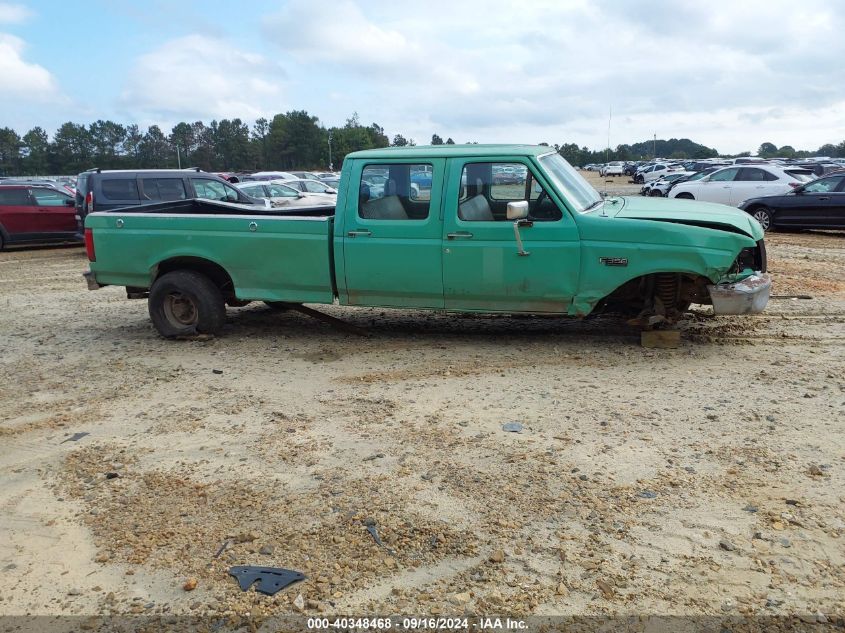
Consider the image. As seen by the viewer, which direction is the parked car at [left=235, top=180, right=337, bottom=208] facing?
to the viewer's right

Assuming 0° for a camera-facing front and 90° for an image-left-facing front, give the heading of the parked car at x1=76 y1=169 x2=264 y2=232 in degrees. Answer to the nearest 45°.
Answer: approximately 270°

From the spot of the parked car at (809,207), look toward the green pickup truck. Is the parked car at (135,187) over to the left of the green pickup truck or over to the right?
right

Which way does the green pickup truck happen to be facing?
to the viewer's right

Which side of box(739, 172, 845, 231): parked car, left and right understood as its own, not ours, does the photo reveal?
left

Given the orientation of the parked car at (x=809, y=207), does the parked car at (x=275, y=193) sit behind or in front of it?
in front

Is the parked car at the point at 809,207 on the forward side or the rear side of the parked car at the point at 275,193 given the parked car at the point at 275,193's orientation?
on the forward side

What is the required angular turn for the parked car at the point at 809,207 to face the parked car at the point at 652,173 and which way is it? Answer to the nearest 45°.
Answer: approximately 90° to its right

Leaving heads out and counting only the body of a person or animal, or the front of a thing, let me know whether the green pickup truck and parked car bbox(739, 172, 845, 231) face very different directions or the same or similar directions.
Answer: very different directions

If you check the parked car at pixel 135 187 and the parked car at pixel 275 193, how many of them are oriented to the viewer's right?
2
